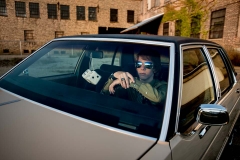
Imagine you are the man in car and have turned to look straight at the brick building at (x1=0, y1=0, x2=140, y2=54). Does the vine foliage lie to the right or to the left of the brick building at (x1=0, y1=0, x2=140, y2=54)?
right

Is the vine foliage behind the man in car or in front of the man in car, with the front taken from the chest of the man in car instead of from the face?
behind

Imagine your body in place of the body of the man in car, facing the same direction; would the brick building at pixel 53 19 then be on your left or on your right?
on your right

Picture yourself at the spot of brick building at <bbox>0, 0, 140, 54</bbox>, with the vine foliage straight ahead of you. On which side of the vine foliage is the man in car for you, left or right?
right

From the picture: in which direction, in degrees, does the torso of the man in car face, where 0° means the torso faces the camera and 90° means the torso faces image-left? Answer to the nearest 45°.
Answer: approximately 45°
